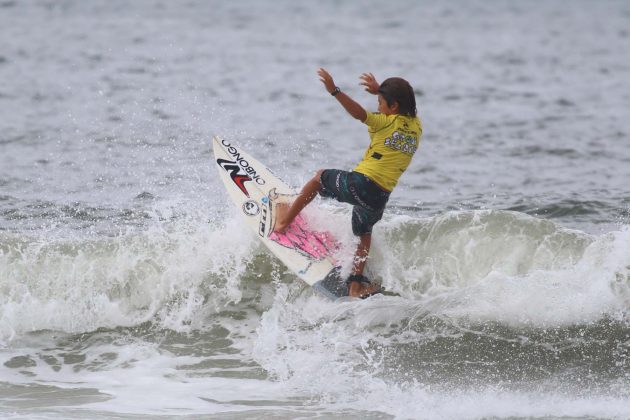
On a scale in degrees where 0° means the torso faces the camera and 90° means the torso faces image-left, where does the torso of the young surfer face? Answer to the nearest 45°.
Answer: approximately 135°
